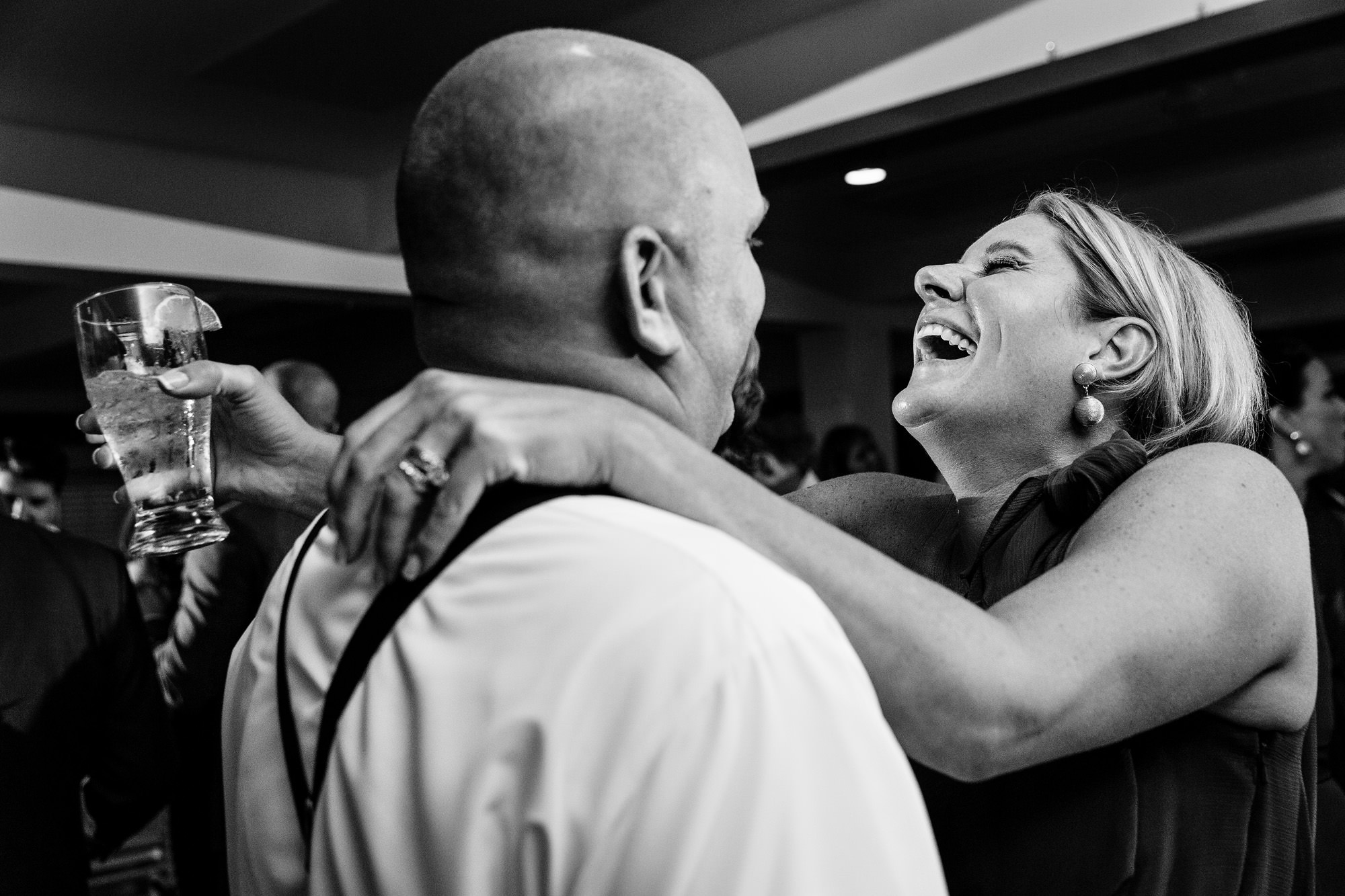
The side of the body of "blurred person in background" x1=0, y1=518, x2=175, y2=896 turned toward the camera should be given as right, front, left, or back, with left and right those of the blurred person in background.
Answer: back

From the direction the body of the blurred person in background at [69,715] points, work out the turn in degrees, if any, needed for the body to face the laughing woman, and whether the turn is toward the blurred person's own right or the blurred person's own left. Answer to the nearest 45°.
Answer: approximately 135° to the blurred person's own right

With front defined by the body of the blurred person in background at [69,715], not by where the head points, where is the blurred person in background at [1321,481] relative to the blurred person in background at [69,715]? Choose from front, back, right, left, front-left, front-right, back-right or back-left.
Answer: right

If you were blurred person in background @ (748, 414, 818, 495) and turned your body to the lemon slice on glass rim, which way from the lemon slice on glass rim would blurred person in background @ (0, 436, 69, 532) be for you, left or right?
right

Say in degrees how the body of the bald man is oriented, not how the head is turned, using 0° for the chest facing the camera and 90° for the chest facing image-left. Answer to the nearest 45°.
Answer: approximately 225°

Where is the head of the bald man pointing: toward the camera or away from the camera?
away from the camera

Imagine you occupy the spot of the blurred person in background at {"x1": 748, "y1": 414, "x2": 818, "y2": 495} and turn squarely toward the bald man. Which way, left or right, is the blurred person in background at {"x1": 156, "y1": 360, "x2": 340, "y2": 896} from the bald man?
right

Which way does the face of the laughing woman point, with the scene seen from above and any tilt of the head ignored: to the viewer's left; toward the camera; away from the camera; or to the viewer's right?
to the viewer's left
